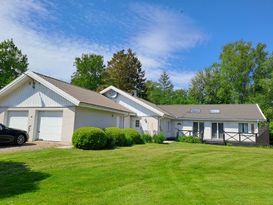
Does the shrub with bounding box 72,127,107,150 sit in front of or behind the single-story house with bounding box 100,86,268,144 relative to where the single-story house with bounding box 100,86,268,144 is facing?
in front

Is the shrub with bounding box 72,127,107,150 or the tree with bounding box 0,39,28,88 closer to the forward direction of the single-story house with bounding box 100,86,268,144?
the shrub

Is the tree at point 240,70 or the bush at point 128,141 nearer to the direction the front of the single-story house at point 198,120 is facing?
the bush

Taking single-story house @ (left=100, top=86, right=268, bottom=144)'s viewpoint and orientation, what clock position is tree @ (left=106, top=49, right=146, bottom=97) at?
The tree is roughly at 5 o'clock from the single-story house.

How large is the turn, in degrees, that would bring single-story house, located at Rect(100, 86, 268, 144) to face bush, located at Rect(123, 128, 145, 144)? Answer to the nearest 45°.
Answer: approximately 45° to its right

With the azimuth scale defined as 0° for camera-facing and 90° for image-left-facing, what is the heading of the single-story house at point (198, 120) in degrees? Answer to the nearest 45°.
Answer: approximately 0°

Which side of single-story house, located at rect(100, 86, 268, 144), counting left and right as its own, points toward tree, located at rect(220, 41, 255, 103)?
back

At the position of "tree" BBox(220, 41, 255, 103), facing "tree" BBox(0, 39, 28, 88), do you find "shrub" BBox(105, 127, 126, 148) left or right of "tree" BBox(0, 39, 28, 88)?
left

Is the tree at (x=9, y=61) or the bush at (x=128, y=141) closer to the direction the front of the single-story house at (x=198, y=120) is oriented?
the bush

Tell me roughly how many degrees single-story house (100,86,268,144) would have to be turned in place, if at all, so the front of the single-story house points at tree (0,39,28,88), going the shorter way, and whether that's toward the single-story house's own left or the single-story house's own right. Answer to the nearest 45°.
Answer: approximately 90° to the single-story house's own right

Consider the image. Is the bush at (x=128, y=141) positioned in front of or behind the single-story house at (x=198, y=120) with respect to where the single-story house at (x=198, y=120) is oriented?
in front

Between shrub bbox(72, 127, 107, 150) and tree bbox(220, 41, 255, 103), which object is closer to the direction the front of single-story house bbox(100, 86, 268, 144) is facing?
the shrub

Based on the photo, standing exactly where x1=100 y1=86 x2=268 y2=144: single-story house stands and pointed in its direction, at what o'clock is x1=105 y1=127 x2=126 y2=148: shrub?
The shrub is roughly at 1 o'clock from the single-story house.
